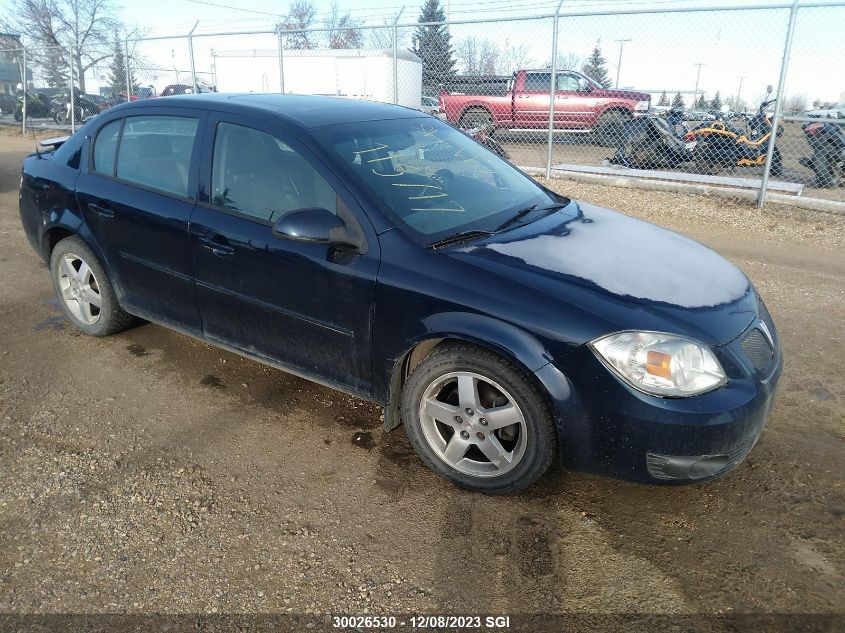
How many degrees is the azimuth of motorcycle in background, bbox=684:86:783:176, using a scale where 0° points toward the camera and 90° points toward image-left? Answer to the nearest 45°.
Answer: approximately 270°

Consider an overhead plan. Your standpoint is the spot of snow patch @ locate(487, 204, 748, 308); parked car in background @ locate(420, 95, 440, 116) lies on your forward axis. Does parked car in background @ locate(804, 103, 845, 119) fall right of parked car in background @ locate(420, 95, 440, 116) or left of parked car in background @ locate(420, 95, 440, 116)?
right

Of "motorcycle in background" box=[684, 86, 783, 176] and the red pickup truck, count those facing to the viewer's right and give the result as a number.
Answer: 2

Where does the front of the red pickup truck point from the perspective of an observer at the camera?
facing to the right of the viewer

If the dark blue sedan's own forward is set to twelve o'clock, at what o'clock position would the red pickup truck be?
The red pickup truck is roughly at 8 o'clock from the dark blue sedan.

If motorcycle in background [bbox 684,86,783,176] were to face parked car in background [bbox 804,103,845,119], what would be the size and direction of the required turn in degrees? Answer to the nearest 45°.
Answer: approximately 45° to its left

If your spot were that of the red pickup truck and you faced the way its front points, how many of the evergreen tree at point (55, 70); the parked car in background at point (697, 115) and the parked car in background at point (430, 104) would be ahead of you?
1

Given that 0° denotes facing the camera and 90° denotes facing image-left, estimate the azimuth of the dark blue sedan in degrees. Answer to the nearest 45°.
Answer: approximately 315°

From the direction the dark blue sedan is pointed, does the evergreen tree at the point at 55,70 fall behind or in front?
behind
